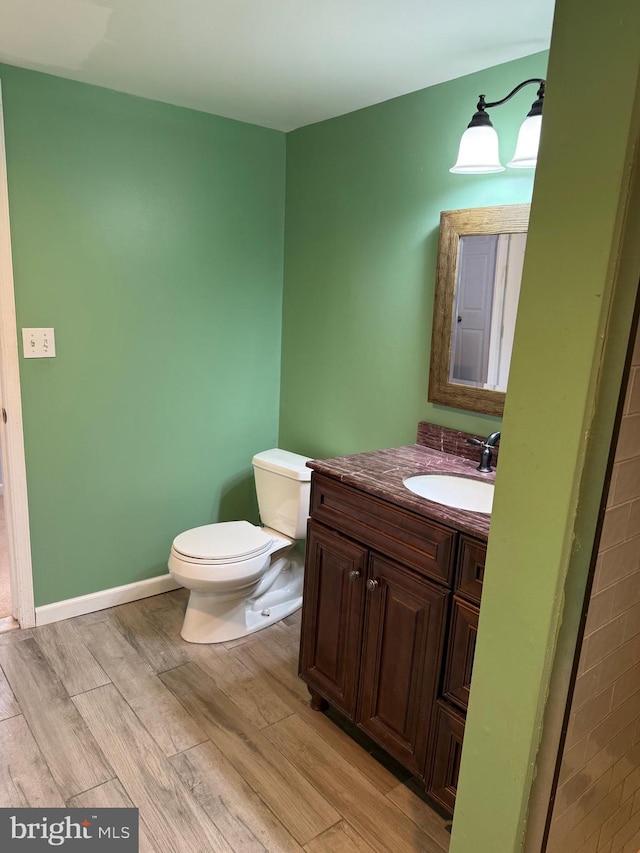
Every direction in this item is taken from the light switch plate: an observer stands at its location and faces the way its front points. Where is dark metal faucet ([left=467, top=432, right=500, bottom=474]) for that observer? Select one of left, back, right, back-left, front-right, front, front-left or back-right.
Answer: front-left

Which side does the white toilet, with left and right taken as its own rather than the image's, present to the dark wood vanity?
left

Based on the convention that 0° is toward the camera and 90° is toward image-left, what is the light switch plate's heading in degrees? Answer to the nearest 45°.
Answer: approximately 0°

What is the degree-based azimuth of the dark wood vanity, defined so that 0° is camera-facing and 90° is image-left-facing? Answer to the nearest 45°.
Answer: approximately 45°

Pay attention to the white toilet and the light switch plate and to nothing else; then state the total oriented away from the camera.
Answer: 0

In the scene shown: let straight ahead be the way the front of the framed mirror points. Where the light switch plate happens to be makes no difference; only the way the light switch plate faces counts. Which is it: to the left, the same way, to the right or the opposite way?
to the left

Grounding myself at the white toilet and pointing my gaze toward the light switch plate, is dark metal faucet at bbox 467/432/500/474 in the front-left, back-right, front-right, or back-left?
back-left

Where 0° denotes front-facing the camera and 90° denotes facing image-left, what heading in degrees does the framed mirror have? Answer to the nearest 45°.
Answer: approximately 45°

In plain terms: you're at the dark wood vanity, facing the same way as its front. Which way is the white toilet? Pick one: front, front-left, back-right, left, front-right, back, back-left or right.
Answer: right

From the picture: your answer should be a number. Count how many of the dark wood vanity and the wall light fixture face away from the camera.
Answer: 0
